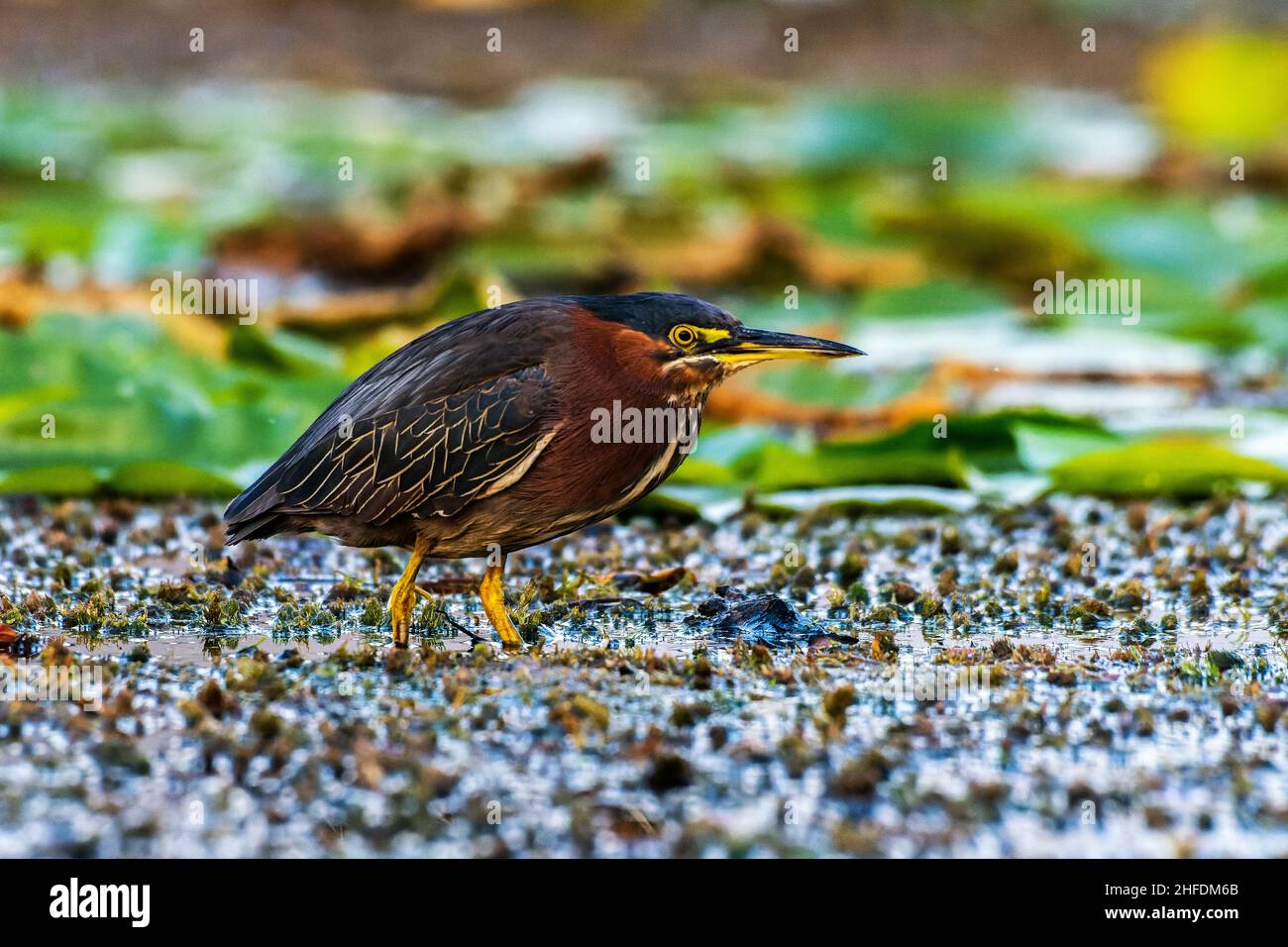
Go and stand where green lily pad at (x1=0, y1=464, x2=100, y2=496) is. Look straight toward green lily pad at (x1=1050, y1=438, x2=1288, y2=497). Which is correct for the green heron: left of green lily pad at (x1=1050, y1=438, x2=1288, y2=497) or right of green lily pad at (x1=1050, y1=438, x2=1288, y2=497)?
right

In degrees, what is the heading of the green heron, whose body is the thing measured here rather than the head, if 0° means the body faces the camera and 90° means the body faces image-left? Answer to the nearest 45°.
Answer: approximately 270°

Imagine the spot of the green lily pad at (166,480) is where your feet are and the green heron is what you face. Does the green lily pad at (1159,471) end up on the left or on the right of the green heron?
left
